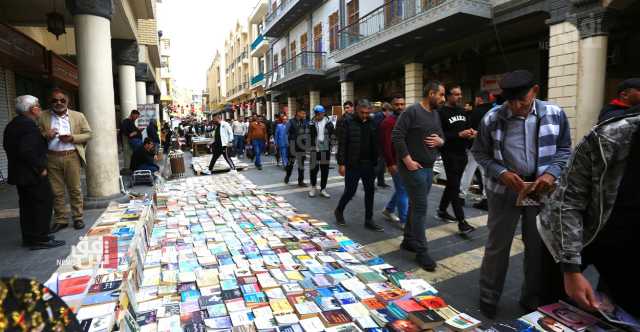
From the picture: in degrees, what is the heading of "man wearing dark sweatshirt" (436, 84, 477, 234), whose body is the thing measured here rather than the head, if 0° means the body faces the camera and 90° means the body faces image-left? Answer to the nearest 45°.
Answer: approximately 315°

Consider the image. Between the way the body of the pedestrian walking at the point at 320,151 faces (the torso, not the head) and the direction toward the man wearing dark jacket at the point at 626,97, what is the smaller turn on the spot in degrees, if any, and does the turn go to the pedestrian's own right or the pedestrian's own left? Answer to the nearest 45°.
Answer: approximately 45° to the pedestrian's own left

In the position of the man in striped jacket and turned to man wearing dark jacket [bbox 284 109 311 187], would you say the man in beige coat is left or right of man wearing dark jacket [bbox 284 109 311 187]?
left

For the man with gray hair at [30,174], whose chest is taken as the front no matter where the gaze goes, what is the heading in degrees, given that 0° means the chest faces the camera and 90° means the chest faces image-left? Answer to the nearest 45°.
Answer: approximately 270°

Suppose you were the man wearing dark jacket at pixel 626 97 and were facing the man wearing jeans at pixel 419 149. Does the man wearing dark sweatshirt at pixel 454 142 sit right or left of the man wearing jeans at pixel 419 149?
right

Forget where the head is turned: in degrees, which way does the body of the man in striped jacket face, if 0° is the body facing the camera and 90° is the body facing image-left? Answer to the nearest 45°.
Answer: approximately 0°
